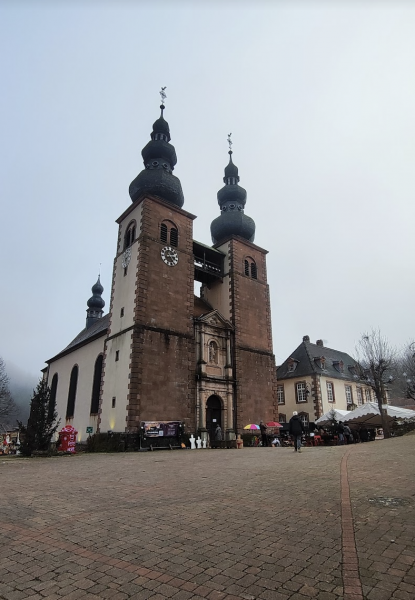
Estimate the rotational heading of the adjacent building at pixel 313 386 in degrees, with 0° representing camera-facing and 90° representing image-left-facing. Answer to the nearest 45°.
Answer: approximately 315°

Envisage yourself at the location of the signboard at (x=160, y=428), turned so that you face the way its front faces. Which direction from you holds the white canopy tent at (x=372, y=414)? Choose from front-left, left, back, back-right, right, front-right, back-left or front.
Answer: left

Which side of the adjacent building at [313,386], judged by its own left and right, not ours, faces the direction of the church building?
right

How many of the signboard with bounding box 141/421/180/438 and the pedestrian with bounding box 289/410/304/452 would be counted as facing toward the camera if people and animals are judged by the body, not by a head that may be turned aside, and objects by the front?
1

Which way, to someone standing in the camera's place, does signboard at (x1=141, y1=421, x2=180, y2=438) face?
facing the viewer

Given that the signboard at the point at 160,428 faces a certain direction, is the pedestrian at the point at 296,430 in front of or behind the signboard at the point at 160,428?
in front

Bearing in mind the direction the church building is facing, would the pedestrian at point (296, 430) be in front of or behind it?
in front

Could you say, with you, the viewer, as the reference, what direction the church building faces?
facing the viewer and to the right of the viewer

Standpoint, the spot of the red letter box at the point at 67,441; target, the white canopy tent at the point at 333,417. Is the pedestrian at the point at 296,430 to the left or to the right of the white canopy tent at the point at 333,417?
right

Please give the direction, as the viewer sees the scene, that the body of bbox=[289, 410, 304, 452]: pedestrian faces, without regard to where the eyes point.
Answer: away from the camera
